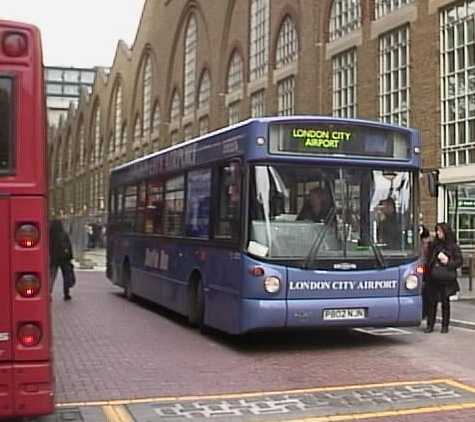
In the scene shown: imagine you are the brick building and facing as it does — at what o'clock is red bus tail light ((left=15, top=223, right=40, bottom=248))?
The red bus tail light is roughly at 11 o'clock from the brick building.

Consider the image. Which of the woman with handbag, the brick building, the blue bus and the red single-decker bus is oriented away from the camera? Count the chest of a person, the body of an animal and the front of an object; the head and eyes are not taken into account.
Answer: the red single-decker bus

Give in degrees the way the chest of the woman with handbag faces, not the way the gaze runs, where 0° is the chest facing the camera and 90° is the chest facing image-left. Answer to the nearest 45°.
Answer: approximately 45°

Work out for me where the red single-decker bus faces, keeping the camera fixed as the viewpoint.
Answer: facing away from the viewer

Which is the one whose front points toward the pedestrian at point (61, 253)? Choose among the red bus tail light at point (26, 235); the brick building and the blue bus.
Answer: the brick building

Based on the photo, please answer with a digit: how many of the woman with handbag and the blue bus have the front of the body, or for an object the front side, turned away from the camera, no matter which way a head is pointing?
0

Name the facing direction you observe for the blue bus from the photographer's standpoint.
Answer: facing the viewer and to the right of the viewer

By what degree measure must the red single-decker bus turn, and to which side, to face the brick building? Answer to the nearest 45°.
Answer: approximately 45° to its right

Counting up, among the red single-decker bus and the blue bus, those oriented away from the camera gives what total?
1

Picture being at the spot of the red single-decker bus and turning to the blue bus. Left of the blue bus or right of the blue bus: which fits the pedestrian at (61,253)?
left

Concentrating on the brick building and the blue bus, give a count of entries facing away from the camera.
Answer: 0

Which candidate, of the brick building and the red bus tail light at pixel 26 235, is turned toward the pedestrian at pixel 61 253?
the brick building

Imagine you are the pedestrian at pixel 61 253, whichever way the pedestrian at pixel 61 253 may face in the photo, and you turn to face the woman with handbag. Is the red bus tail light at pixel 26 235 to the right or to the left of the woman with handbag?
right

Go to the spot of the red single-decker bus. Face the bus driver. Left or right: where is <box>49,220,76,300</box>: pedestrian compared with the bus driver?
left
